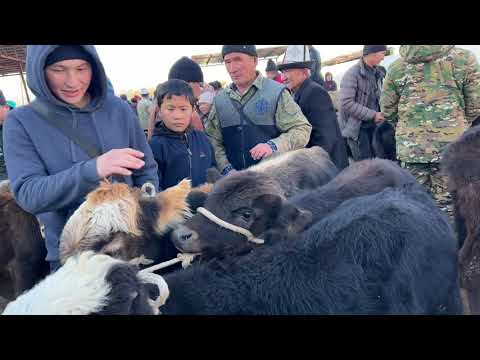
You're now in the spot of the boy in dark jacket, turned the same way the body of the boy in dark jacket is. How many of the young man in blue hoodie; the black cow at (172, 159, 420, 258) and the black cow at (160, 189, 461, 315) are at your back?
0

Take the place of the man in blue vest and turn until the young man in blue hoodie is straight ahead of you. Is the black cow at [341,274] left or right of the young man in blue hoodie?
left

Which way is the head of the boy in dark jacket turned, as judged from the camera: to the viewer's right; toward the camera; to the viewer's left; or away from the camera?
toward the camera

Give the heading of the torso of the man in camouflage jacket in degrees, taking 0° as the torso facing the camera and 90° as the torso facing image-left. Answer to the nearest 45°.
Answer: approximately 180°

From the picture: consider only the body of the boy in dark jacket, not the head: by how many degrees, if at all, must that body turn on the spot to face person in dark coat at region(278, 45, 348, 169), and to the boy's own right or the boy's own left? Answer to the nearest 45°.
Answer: approximately 135° to the boy's own left

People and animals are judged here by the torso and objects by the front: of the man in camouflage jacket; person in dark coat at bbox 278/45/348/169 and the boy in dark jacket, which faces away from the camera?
the man in camouflage jacket

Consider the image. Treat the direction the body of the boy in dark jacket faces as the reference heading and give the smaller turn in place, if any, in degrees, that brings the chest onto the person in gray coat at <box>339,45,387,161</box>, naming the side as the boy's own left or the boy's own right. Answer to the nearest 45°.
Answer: approximately 135° to the boy's own left

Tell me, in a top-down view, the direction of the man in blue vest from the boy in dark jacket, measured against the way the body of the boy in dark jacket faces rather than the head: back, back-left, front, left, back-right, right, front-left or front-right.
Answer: back-left

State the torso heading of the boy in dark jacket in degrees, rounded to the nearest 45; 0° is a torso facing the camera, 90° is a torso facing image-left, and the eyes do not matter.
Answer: approximately 0°

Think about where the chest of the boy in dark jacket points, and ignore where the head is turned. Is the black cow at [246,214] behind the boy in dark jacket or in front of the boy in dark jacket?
in front

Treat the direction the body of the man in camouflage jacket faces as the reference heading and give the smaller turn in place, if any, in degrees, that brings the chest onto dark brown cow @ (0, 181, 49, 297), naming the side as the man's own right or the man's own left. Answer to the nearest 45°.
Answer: approximately 135° to the man's own left
